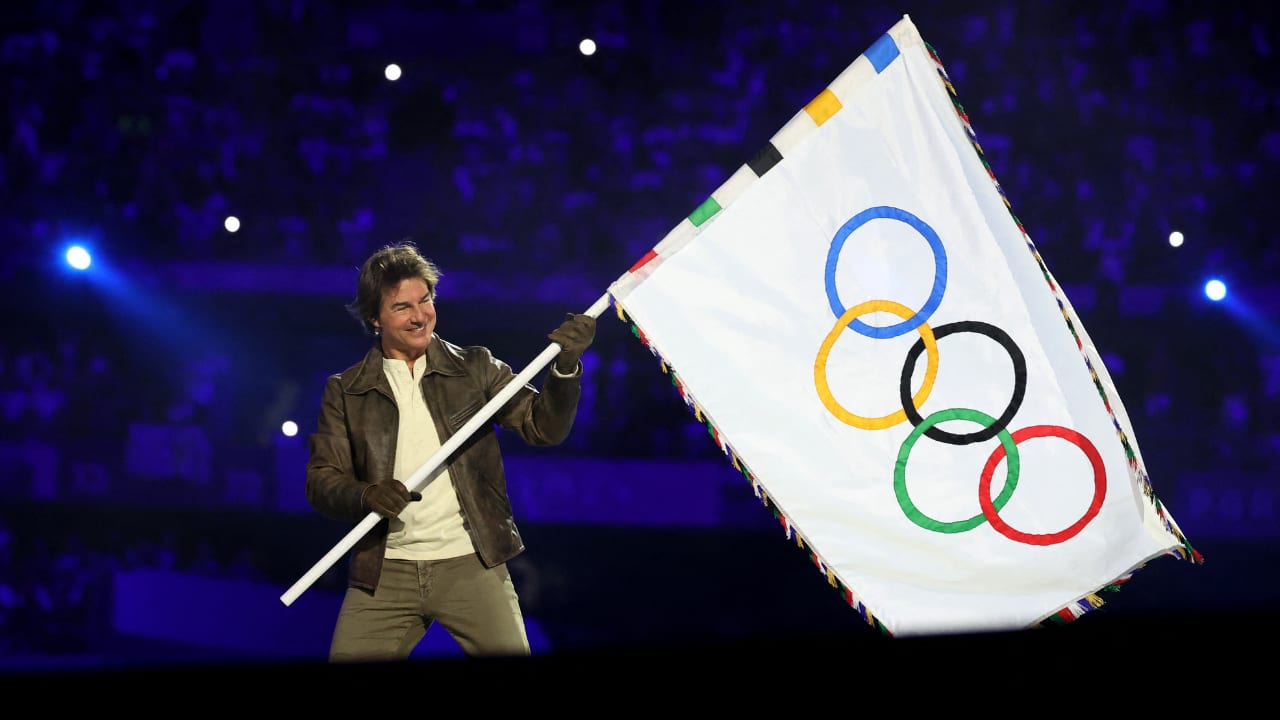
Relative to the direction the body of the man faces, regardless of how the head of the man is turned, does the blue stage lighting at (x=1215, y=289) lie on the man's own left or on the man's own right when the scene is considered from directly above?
on the man's own left

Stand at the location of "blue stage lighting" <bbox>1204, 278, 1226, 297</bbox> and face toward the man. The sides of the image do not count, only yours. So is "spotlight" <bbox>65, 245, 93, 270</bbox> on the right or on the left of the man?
right

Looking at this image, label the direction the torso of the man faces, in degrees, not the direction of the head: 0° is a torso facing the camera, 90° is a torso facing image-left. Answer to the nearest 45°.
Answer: approximately 0°

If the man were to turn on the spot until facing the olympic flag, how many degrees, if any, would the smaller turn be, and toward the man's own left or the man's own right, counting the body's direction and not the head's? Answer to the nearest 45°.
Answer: approximately 90° to the man's own left

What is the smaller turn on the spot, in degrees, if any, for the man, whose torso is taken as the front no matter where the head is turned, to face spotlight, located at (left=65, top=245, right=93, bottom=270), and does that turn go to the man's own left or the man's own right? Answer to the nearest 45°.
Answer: approximately 135° to the man's own right

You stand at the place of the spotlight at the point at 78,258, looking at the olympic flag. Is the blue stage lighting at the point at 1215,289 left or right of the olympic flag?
left
